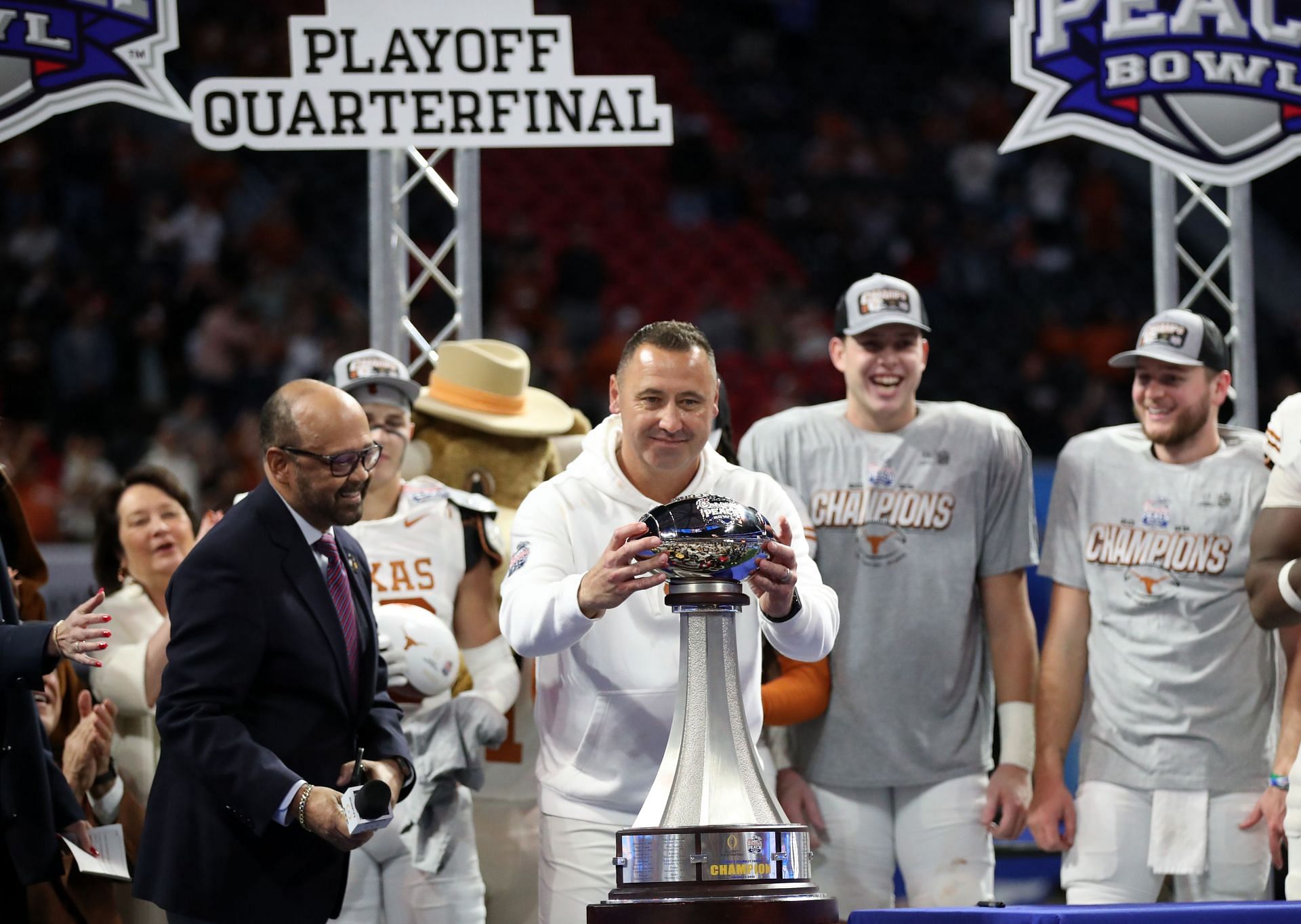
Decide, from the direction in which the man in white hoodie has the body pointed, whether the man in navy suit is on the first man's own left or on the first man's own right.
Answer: on the first man's own right

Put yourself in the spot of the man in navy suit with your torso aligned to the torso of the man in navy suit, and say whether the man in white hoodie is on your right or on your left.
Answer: on your left

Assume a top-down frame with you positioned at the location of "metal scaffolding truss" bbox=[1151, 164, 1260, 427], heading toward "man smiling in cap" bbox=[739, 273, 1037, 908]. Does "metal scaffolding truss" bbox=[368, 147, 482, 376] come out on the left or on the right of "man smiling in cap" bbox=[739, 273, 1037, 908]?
right

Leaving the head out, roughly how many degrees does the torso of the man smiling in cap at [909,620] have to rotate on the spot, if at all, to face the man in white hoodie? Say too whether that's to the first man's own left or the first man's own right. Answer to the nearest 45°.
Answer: approximately 45° to the first man's own right

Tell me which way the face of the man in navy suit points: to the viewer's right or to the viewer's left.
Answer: to the viewer's right

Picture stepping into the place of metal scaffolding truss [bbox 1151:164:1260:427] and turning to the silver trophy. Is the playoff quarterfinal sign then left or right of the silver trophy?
right
